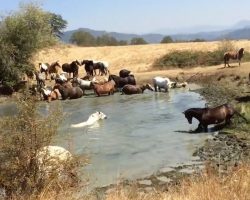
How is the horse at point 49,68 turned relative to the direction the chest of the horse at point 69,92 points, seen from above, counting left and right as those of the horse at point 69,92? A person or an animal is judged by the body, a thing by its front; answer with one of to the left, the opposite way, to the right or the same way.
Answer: the opposite way

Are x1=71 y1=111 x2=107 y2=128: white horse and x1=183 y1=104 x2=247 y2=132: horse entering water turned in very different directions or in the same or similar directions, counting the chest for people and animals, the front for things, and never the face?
very different directions

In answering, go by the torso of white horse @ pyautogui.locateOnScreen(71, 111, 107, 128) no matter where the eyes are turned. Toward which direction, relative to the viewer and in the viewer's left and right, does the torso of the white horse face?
facing to the right of the viewer

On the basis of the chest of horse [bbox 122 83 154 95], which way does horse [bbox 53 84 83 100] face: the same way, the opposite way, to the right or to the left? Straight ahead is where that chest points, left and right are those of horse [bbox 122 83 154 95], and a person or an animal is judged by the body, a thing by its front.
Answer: the opposite way

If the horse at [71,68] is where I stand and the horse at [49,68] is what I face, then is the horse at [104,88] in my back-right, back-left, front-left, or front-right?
back-left

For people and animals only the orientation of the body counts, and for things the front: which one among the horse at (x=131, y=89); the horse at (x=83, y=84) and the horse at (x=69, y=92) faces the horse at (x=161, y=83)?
the horse at (x=131, y=89)

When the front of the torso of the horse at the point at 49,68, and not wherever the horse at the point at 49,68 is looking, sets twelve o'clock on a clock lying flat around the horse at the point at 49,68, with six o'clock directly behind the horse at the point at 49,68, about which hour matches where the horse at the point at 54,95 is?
the horse at the point at 54,95 is roughly at 3 o'clock from the horse at the point at 49,68.

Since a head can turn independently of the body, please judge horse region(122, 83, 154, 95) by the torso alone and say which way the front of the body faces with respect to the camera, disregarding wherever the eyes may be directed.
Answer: to the viewer's right

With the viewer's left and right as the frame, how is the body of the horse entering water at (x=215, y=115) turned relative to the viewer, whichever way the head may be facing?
facing to the left of the viewer

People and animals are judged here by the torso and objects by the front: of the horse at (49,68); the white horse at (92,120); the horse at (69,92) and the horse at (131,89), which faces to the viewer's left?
the horse at (69,92)

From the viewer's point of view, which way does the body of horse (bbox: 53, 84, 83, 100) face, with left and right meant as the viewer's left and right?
facing to the left of the viewer

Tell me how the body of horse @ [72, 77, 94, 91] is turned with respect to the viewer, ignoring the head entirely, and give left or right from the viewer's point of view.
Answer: facing to the left of the viewer
